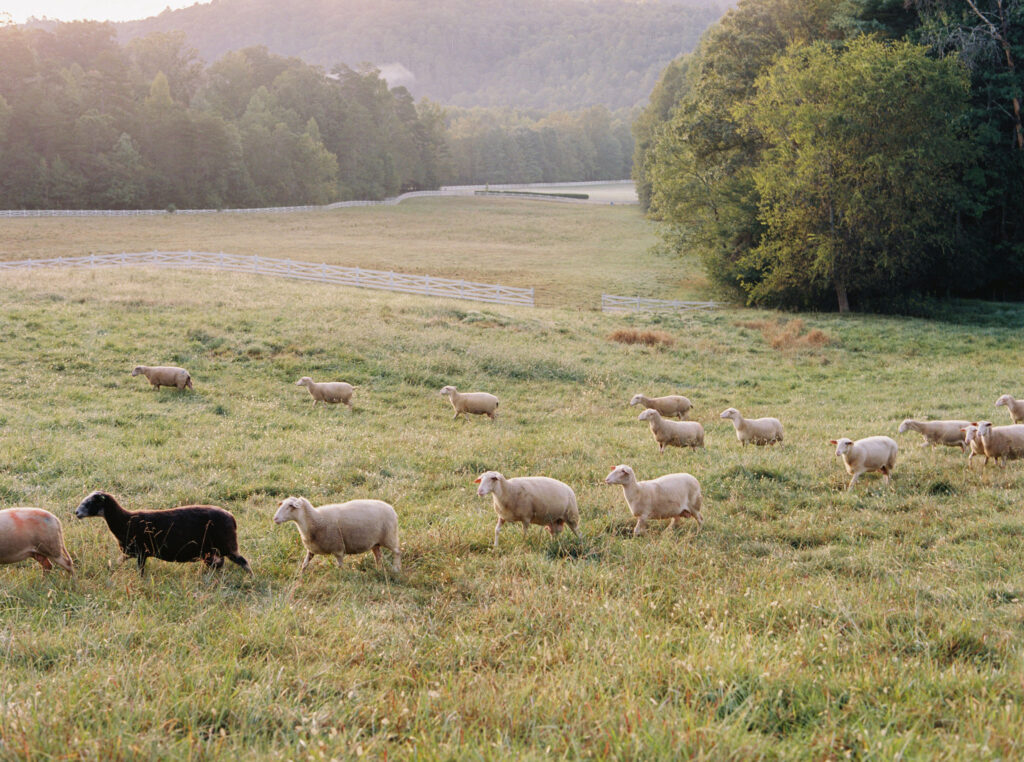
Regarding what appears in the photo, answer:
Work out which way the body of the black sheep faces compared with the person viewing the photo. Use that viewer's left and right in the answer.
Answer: facing to the left of the viewer

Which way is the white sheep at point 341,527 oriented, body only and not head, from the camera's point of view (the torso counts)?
to the viewer's left

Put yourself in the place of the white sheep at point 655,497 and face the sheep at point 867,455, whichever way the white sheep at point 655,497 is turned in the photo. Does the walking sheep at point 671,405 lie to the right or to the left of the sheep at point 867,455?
left

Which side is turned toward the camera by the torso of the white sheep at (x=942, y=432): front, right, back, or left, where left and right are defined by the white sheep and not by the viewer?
left

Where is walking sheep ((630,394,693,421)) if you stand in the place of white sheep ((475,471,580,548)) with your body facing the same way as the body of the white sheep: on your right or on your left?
on your right

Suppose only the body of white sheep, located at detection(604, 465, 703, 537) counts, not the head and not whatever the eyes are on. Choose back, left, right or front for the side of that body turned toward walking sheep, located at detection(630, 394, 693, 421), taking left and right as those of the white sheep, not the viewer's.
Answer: right

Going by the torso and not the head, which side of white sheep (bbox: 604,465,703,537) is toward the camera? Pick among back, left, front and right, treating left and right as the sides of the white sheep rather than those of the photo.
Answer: left

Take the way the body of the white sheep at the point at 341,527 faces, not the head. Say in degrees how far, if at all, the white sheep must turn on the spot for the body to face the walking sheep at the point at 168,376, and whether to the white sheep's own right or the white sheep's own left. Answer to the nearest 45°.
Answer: approximately 90° to the white sheep's own right
